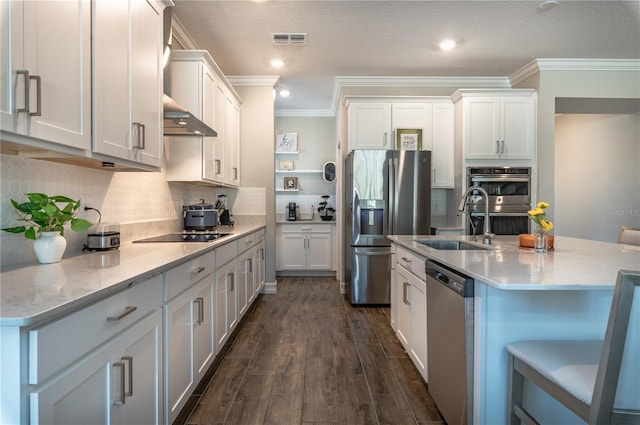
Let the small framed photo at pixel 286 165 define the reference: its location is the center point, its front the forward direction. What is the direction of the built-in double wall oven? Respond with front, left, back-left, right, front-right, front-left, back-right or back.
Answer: front-left

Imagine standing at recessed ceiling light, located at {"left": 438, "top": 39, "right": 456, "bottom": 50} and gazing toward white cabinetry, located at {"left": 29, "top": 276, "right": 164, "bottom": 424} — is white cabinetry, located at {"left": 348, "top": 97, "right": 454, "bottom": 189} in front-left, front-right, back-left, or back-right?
back-right

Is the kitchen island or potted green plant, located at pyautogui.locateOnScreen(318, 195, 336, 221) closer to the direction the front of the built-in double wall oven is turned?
the kitchen island

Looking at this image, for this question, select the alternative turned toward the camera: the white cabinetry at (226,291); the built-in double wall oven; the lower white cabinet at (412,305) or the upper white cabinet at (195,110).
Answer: the built-in double wall oven

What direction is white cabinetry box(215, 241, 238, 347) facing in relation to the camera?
to the viewer's right

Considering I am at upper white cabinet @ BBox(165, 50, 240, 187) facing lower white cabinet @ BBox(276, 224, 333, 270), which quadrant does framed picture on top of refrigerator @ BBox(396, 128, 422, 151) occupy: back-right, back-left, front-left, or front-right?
front-right

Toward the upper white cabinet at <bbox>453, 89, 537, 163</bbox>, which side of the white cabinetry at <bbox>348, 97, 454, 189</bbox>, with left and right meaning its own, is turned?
left

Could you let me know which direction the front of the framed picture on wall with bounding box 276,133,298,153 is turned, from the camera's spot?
facing the viewer

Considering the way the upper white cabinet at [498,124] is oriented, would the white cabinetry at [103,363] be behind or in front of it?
in front

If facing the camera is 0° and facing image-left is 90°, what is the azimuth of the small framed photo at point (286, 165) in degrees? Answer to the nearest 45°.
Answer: approximately 0°

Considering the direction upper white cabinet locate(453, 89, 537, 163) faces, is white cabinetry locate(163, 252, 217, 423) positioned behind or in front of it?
in front

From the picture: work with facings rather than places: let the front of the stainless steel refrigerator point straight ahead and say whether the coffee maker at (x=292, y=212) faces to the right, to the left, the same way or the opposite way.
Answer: the same way

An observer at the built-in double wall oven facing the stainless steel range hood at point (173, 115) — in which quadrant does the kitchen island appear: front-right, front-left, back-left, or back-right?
front-left

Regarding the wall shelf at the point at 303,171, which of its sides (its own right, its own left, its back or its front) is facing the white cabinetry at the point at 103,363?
front

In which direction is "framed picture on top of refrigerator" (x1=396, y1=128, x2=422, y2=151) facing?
toward the camera

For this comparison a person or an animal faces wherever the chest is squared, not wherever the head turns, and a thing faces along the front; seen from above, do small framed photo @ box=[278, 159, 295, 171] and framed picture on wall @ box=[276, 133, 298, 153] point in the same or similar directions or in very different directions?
same or similar directions

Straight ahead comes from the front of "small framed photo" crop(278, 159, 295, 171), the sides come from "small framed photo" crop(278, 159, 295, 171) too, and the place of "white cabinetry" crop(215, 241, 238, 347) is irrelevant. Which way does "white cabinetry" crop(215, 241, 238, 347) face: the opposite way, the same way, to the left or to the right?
to the left

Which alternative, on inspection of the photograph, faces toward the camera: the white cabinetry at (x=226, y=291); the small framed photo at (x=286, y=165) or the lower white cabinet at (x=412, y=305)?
the small framed photo
